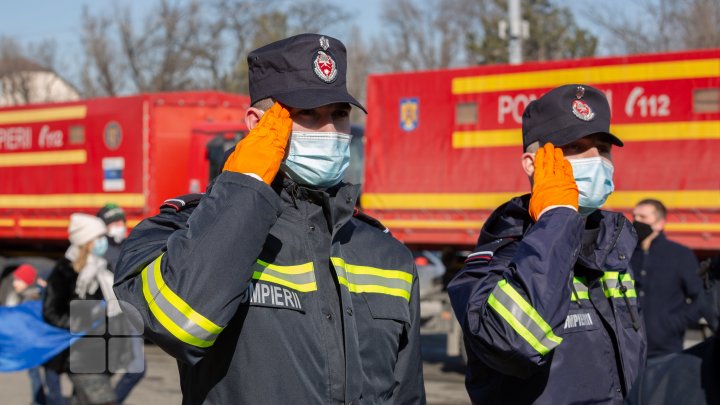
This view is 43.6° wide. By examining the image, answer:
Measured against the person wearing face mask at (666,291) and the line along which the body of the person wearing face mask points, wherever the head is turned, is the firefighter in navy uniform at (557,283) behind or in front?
in front

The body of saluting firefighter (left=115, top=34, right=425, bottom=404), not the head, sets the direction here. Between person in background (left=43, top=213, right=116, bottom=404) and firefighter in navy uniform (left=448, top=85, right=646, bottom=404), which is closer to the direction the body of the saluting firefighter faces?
the firefighter in navy uniform

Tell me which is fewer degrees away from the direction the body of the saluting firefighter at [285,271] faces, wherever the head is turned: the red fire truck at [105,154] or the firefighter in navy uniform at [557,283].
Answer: the firefighter in navy uniform

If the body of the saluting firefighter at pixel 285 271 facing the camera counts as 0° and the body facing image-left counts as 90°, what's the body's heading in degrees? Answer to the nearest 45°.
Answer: approximately 315°

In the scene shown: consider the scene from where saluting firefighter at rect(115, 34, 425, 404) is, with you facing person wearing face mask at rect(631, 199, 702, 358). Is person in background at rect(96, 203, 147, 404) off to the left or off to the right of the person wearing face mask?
left

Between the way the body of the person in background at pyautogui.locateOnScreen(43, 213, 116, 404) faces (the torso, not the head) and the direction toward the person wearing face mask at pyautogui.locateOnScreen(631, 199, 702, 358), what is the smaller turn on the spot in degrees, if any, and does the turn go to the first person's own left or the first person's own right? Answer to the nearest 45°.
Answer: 0° — they already face them

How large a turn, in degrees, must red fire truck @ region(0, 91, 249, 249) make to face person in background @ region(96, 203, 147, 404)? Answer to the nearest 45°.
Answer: approximately 45° to its right

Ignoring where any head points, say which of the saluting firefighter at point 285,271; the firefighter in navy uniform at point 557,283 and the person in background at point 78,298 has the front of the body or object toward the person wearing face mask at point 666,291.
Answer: the person in background

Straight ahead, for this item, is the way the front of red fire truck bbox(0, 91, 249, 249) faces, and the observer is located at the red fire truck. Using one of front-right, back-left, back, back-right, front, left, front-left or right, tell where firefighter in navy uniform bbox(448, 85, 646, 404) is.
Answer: front-right

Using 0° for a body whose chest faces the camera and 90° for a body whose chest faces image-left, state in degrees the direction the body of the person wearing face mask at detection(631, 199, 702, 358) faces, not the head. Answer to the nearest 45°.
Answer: approximately 45°
